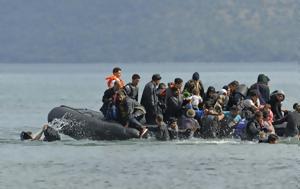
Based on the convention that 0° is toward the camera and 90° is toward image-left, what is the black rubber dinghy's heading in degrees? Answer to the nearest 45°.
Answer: approximately 90°
